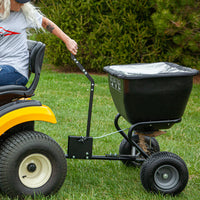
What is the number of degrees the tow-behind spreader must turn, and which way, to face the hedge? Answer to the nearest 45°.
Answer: approximately 90° to its right

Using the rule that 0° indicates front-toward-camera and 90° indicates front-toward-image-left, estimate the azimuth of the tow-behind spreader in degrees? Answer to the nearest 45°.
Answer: approximately 90°
